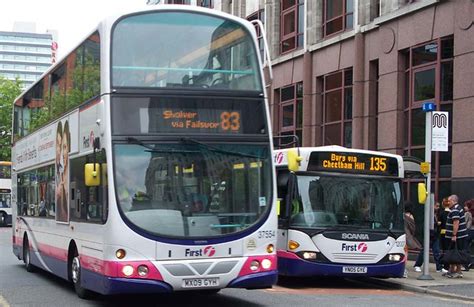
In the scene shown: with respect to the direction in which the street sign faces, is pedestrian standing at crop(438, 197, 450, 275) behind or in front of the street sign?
behind

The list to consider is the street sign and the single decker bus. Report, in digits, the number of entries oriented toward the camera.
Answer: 2

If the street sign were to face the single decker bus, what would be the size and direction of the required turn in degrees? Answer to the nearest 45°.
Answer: approximately 135° to its right

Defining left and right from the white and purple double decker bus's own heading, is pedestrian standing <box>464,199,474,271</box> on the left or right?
on its left

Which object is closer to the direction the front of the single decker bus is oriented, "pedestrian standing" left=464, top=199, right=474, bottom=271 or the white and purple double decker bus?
the white and purple double decker bus

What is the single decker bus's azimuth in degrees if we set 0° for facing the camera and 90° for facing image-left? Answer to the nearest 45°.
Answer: approximately 0°
